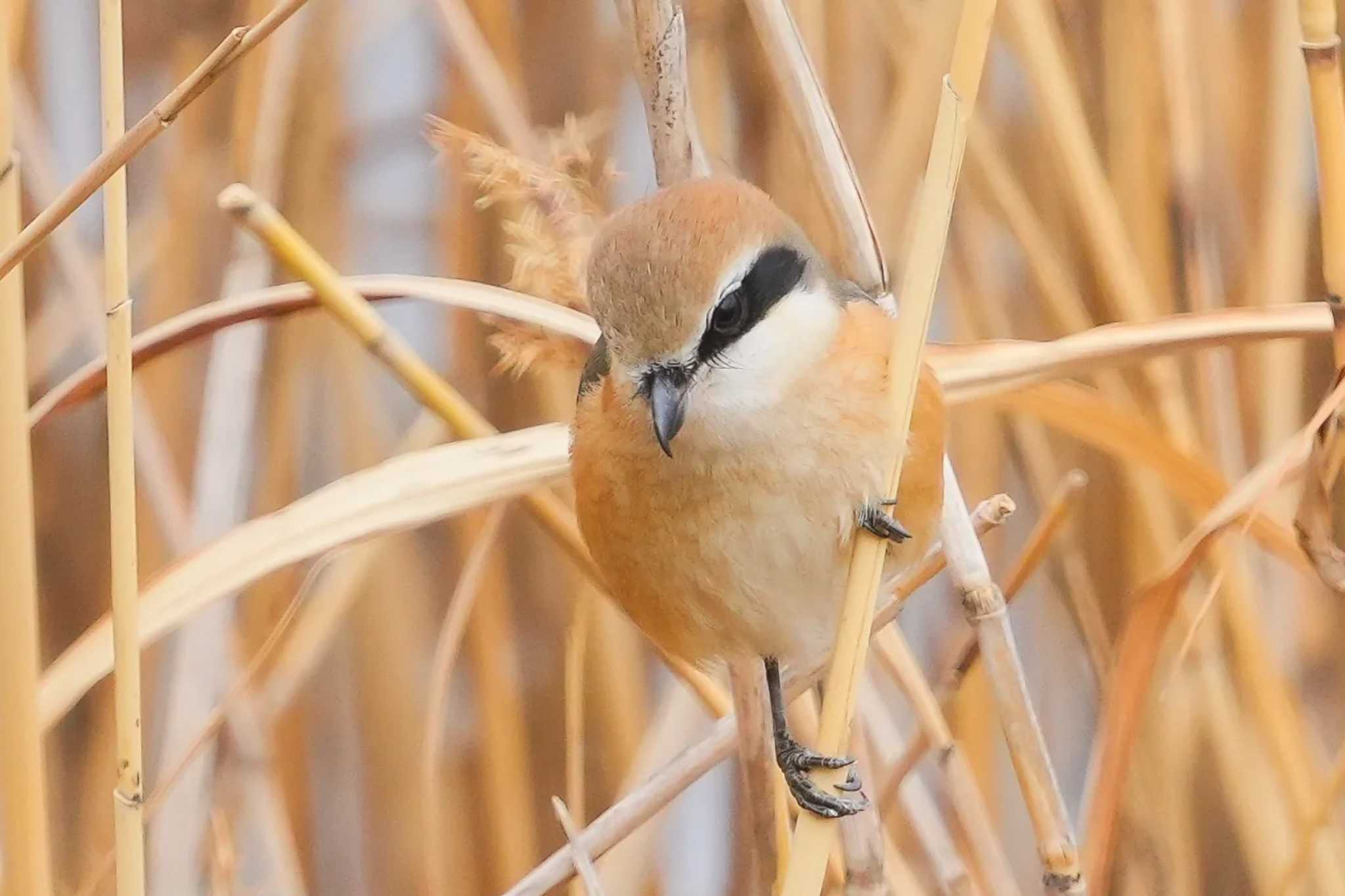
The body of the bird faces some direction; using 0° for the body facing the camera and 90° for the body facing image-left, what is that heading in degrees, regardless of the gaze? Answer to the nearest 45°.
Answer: approximately 0°
